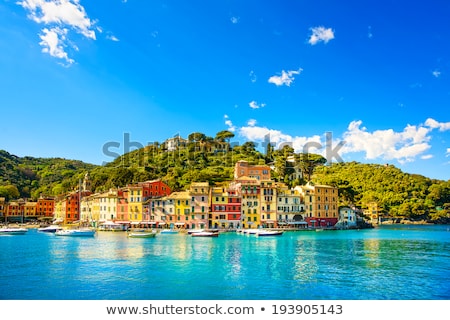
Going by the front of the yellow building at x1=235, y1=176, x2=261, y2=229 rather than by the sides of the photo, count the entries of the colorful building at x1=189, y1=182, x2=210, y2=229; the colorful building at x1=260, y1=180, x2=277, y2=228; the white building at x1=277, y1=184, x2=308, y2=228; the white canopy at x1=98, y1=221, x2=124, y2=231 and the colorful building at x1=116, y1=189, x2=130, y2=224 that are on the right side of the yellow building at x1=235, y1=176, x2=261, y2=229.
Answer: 3

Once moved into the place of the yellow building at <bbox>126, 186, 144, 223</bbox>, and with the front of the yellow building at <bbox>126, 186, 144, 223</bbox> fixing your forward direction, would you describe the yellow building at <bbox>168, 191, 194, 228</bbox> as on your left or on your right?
on your left

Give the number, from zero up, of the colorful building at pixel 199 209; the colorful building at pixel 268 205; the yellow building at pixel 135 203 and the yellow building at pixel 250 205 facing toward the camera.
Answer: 4

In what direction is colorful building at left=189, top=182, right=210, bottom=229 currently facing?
toward the camera

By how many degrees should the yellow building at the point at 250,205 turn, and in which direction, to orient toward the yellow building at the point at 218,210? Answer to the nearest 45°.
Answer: approximately 90° to its right

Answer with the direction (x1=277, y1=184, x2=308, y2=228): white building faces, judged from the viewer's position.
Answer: facing the viewer

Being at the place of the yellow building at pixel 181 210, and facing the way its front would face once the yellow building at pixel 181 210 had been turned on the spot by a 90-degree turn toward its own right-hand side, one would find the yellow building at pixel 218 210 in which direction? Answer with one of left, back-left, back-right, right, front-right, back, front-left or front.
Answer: back
